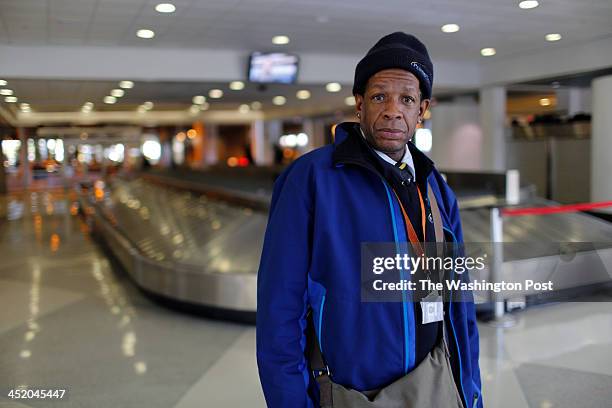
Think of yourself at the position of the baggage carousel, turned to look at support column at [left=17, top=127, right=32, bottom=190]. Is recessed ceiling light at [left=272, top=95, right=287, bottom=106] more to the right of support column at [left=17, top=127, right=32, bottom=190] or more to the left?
right

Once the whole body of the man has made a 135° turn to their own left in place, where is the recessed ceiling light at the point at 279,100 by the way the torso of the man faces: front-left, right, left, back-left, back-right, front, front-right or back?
front

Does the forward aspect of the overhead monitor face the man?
yes

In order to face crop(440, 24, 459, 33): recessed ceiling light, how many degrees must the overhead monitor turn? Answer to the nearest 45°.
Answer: approximately 45° to its left

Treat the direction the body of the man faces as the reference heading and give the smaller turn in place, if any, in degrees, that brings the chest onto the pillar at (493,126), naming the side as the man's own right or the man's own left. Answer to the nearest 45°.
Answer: approximately 135° to the man's own left

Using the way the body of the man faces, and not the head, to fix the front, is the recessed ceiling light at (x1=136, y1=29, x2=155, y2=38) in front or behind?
behind

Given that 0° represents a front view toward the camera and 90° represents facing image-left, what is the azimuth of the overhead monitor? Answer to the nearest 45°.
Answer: approximately 0°

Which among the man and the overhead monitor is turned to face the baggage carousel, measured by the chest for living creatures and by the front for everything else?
the overhead monitor

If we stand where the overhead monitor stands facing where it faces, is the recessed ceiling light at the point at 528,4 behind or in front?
in front

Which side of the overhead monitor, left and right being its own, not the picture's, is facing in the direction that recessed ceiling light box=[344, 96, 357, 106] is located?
back

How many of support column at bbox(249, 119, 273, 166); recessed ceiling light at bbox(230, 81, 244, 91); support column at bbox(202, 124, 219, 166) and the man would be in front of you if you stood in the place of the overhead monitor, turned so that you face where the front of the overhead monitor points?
1

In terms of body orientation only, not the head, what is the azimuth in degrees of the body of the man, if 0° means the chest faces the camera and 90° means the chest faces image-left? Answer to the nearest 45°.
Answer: approximately 315°

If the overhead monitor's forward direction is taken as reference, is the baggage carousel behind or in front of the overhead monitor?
in front

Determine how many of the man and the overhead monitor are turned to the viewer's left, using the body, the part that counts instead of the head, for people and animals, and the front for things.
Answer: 0
